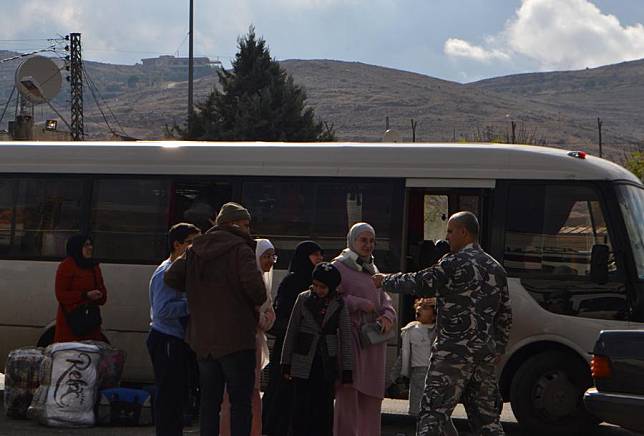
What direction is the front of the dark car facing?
to the viewer's right

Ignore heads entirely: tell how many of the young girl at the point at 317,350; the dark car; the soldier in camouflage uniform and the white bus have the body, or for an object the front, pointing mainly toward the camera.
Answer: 1

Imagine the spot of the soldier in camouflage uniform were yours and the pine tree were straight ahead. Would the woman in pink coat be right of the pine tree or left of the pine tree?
left

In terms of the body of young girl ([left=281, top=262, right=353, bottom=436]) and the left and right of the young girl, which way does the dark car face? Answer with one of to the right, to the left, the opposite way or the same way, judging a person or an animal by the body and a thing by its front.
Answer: to the left

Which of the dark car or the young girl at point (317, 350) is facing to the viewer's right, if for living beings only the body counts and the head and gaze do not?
the dark car

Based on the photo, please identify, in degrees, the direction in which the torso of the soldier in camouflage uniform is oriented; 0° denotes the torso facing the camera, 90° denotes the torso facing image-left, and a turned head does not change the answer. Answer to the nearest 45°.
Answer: approximately 135°

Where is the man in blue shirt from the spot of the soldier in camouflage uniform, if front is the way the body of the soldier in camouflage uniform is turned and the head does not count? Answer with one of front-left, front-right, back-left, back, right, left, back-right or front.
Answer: front-left

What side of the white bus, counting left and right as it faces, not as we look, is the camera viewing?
right

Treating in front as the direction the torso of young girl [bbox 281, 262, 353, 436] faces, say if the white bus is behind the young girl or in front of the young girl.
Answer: behind

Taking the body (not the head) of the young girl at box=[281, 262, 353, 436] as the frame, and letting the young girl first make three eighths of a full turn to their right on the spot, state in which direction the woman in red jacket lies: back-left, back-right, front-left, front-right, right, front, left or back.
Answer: front

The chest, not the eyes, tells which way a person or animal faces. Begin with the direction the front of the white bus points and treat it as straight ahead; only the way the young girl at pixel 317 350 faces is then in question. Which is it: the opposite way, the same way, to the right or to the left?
to the right

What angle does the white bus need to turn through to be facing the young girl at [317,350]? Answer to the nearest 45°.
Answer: approximately 90° to its right

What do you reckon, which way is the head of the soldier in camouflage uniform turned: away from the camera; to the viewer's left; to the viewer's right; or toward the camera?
to the viewer's left

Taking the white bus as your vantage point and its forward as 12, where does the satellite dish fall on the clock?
The satellite dish is roughly at 8 o'clock from the white bus.

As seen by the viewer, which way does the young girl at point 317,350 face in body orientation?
toward the camera
